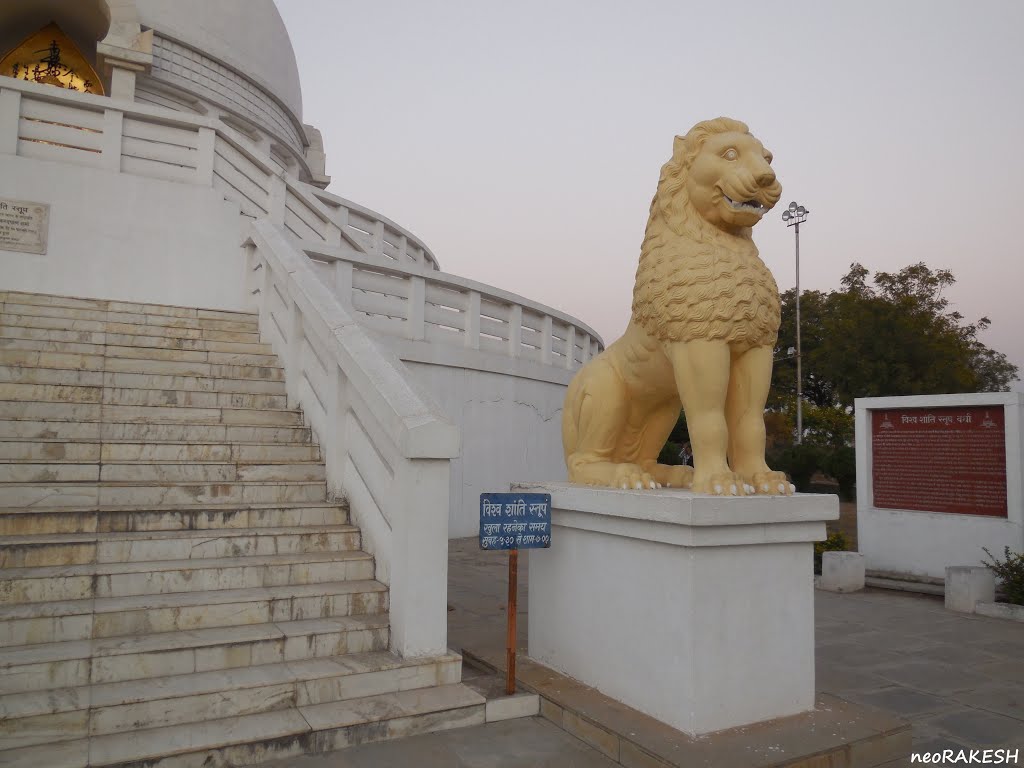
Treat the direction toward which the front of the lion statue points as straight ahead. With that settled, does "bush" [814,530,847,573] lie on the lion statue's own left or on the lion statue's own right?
on the lion statue's own left

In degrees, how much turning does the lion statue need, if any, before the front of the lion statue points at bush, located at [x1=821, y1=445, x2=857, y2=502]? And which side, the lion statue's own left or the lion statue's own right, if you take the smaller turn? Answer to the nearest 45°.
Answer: approximately 135° to the lion statue's own left

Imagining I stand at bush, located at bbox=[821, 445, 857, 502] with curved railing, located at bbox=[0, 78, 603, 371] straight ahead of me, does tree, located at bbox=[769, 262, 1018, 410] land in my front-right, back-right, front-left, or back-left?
back-right

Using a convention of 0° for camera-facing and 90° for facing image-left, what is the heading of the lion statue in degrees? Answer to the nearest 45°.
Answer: approximately 315°

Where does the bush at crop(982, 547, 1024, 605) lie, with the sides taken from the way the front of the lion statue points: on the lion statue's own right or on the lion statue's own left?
on the lion statue's own left

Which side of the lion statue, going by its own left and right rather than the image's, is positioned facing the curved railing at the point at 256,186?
back

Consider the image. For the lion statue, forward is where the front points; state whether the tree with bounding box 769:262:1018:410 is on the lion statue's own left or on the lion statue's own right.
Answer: on the lion statue's own left

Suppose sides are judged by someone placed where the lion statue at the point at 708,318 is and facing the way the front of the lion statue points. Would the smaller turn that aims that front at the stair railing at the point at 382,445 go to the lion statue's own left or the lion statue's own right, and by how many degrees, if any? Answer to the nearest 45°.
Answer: approximately 135° to the lion statue's own right
